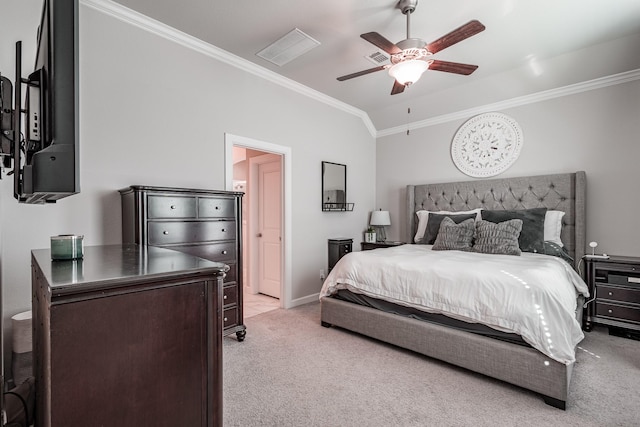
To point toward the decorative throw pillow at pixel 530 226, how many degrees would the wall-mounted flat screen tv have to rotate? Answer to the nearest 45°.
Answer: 0° — it already faces it

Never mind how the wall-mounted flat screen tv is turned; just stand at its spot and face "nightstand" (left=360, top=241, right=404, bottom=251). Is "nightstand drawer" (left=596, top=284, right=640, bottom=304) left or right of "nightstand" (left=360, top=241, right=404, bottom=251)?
right

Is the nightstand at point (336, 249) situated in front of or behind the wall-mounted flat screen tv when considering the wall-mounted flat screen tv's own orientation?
in front

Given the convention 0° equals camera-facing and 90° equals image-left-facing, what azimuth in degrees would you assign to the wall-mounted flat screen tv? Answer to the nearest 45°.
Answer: approximately 270°

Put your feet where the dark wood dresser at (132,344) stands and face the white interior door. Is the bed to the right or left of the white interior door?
right

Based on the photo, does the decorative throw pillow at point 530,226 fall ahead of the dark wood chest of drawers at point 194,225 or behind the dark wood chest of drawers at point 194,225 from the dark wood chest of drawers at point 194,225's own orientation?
ahead

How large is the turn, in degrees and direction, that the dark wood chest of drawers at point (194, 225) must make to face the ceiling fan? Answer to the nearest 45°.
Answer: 0° — it already faces it

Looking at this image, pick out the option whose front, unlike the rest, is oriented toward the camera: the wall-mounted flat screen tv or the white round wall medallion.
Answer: the white round wall medallion

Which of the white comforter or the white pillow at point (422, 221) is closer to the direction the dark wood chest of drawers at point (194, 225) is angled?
the white comforter

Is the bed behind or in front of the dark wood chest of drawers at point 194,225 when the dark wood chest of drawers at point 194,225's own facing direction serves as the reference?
in front

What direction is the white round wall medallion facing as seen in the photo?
toward the camera

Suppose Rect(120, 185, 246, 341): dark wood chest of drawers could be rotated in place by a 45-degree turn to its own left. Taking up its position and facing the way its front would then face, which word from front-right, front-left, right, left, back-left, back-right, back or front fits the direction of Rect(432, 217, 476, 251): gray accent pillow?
front

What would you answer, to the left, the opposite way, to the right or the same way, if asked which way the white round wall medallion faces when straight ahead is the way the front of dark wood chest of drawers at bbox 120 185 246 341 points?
to the right

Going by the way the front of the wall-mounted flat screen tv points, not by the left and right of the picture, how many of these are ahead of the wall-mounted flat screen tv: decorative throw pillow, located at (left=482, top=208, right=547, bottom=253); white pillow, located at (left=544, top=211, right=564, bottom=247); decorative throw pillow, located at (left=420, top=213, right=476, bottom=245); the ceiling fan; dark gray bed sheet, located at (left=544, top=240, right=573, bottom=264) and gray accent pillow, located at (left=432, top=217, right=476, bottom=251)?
6

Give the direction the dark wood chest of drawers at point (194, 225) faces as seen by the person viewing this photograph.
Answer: facing the viewer and to the right of the viewer

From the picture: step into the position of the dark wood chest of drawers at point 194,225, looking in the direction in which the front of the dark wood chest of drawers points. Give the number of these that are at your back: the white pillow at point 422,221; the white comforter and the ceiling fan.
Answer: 0
